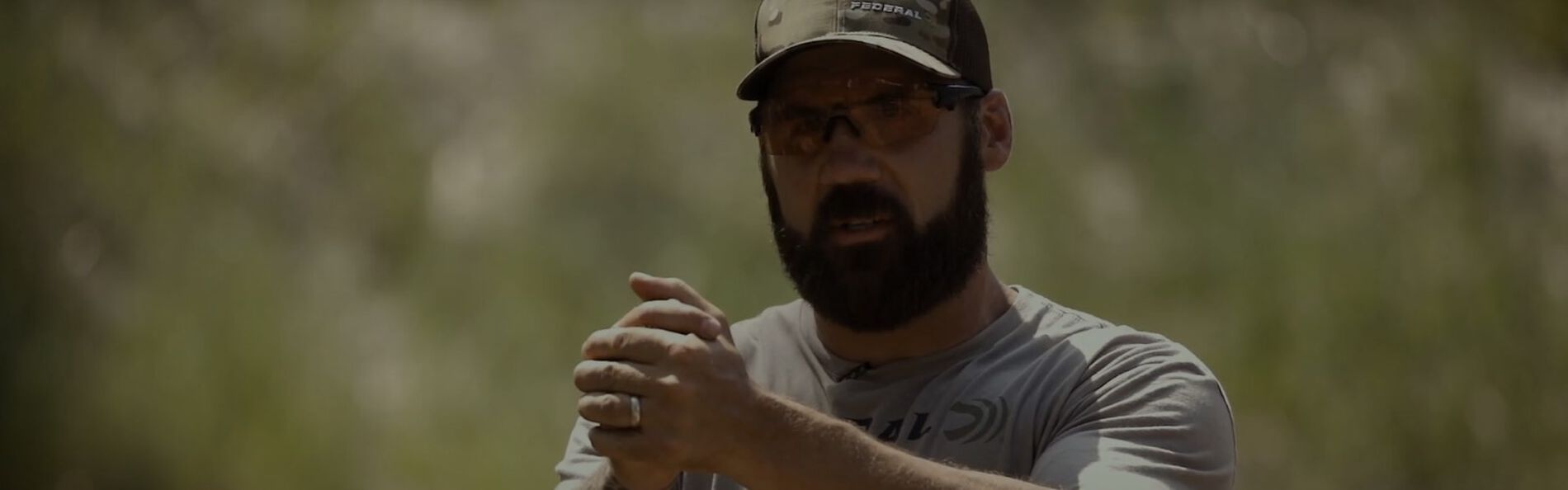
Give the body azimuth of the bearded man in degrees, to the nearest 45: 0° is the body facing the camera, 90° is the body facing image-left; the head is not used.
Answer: approximately 45°
